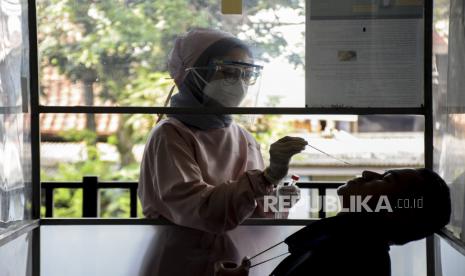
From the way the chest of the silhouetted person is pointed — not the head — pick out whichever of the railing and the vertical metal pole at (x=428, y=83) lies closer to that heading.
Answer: the railing

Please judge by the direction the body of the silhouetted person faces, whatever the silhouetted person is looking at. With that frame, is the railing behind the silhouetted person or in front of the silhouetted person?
in front

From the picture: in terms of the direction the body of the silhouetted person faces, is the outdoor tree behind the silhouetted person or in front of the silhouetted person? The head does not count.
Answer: in front

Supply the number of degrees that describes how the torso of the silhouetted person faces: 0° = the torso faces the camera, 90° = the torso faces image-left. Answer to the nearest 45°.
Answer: approximately 90°

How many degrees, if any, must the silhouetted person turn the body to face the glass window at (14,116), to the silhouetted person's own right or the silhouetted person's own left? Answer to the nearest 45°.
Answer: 0° — they already face it

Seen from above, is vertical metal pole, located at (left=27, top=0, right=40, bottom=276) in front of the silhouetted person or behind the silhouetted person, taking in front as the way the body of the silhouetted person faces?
in front
